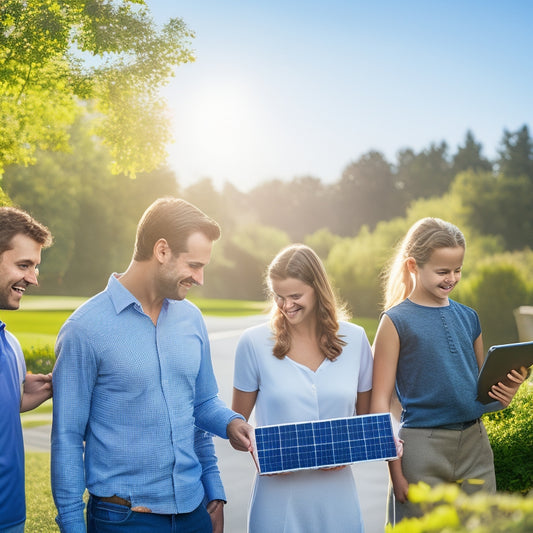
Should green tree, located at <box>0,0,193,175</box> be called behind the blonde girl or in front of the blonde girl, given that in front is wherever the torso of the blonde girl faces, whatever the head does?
behind

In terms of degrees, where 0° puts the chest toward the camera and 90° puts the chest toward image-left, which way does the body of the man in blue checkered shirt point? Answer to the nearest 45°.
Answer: approximately 315°

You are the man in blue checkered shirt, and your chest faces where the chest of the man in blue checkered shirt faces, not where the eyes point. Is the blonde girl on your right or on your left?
on your left

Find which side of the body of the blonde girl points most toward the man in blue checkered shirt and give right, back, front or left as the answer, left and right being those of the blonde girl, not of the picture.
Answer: right

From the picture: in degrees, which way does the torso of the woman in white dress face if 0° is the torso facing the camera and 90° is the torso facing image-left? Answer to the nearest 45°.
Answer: approximately 0°

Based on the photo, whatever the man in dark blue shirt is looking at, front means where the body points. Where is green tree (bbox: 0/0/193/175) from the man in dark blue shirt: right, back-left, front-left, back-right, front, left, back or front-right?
back-left

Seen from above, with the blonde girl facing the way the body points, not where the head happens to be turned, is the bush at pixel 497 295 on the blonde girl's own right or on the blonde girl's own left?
on the blonde girl's own left

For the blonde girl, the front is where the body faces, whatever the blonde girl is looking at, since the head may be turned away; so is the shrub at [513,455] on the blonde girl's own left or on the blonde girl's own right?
on the blonde girl's own left
